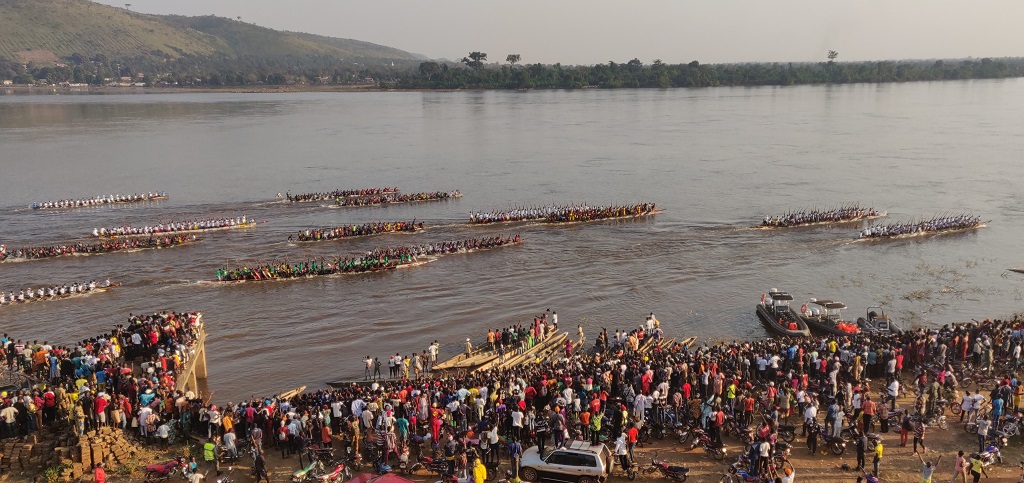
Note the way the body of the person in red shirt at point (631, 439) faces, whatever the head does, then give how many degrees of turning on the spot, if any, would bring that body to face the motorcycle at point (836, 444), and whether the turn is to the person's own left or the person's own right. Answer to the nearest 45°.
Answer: approximately 90° to the person's own right

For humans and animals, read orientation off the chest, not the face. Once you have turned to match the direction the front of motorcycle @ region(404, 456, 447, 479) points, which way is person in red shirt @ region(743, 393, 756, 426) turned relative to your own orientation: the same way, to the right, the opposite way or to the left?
to the right

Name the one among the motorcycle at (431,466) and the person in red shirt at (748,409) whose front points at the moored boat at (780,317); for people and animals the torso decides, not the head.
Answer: the person in red shirt

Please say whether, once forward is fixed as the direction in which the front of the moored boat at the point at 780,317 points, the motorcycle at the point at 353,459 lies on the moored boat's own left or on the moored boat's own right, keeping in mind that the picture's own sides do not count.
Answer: on the moored boat's own right

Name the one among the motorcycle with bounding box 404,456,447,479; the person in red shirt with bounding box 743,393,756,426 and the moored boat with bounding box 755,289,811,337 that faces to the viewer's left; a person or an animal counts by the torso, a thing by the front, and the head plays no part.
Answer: the motorcycle

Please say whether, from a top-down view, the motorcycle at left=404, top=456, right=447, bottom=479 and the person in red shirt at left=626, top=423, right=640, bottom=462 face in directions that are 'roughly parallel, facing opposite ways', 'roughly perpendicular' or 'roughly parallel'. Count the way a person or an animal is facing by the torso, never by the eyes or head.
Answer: roughly perpendicular

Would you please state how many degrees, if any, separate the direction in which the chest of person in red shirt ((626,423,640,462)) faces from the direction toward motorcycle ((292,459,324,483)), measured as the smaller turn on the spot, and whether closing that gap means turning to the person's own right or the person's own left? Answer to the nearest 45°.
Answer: approximately 90° to the person's own left

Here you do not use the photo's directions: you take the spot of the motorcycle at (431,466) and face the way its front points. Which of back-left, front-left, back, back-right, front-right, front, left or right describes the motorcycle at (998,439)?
back

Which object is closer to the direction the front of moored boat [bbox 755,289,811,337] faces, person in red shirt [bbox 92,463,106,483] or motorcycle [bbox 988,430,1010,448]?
the motorcycle

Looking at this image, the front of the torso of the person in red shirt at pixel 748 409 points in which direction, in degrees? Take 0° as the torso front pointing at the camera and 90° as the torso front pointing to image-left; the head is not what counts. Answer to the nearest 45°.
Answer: approximately 180°

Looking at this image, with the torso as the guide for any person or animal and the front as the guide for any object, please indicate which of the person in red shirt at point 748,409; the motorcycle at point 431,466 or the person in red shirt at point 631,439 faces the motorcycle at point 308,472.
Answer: the motorcycle at point 431,466

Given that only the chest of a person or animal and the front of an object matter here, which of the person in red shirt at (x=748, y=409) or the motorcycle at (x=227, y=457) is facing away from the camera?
the person in red shirt
